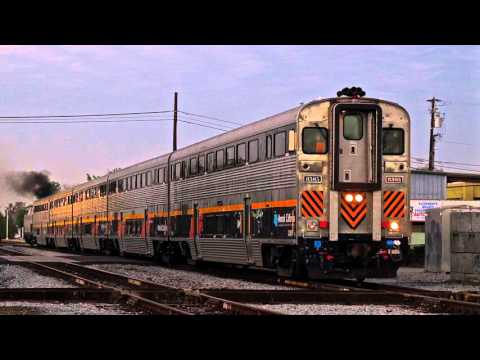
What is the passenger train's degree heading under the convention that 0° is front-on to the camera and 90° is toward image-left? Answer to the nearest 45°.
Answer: approximately 315°

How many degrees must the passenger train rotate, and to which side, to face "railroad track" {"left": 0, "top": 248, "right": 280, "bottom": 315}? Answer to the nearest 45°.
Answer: approximately 90° to its right

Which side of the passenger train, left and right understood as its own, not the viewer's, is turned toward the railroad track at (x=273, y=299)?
front
